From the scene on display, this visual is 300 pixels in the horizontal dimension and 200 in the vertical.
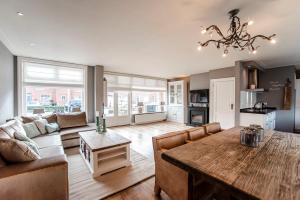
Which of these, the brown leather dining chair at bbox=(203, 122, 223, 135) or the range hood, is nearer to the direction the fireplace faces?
the brown leather dining chair

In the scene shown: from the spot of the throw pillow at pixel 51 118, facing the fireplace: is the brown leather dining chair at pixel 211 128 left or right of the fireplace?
right

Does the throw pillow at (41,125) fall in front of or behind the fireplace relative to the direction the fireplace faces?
in front

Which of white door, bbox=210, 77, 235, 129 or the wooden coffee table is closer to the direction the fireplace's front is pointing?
the wooden coffee table

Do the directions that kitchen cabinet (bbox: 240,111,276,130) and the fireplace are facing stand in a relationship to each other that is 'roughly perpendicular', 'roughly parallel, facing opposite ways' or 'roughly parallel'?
roughly parallel

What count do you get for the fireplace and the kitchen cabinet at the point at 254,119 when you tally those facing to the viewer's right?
0

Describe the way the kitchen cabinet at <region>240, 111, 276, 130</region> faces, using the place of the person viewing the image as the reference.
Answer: facing the viewer and to the left of the viewer

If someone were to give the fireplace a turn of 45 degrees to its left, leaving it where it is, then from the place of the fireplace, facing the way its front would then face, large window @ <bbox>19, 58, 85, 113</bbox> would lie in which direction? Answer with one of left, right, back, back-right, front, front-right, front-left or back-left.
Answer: front-right

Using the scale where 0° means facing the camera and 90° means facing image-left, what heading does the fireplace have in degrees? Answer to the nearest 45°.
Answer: approximately 45°

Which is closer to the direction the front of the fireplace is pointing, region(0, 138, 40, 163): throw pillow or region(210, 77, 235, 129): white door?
the throw pillow

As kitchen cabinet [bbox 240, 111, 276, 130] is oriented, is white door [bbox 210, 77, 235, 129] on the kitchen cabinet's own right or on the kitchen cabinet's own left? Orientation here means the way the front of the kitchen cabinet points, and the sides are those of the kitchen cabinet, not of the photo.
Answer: on the kitchen cabinet's own right

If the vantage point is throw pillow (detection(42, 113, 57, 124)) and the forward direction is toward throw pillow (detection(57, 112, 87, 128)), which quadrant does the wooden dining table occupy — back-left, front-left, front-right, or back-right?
front-right
